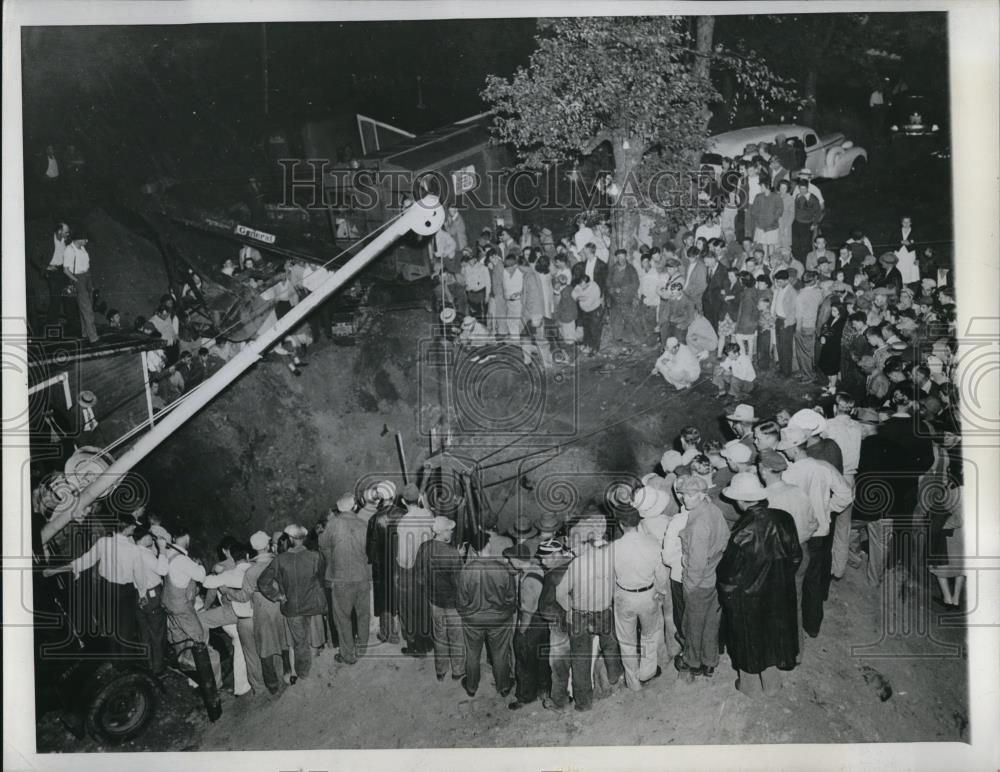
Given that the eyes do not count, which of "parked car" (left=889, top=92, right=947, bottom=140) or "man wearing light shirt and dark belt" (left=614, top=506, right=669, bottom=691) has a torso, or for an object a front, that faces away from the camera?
the man wearing light shirt and dark belt

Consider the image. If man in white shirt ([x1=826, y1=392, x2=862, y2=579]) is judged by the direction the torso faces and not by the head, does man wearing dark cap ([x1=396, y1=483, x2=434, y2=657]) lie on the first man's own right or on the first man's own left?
on the first man's own left

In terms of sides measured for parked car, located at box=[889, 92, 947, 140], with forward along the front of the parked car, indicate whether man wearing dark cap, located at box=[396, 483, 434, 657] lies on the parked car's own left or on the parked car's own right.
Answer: on the parked car's own right

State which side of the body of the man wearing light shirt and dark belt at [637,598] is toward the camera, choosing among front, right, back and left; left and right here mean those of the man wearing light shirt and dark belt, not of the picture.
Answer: back

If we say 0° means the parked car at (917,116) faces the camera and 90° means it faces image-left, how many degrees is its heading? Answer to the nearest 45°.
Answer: approximately 0°

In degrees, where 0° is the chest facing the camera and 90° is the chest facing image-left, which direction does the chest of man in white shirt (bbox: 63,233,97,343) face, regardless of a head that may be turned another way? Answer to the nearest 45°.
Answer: approximately 315°

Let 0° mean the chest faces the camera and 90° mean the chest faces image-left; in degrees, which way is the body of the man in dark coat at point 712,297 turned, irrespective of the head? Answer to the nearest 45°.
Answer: approximately 45°
